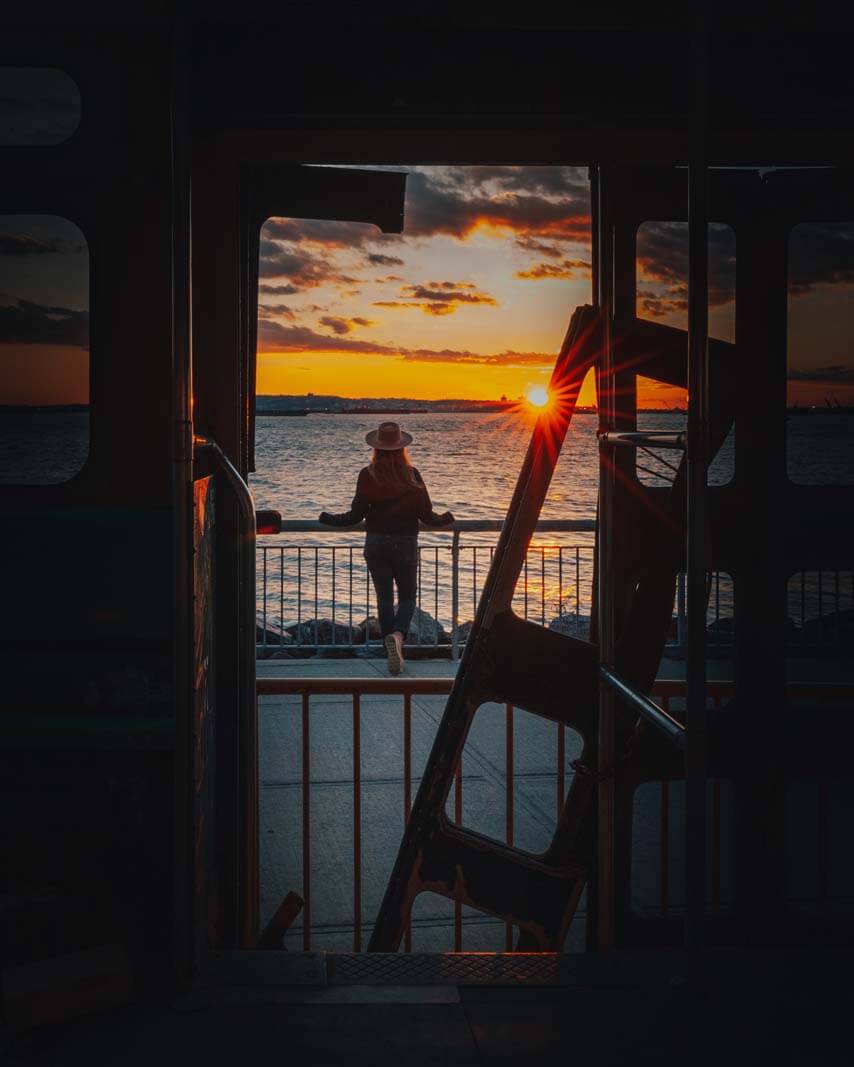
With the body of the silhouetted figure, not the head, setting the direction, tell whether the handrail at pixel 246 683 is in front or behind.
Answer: behind

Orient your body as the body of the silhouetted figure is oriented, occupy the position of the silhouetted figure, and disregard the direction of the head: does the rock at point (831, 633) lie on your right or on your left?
on your right

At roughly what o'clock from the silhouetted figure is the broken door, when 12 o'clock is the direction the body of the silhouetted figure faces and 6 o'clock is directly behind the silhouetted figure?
The broken door is roughly at 6 o'clock from the silhouetted figure.

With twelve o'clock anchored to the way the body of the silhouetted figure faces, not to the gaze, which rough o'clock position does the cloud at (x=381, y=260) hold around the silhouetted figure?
The cloud is roughly at 12 o'clock from the silhouetted figure.

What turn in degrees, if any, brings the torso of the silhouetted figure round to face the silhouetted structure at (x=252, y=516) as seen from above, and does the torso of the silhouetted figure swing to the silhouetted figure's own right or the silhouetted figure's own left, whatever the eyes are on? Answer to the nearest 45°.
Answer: approximately 180°

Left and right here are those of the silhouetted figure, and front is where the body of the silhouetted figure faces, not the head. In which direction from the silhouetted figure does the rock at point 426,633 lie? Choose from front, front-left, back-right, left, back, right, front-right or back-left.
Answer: front

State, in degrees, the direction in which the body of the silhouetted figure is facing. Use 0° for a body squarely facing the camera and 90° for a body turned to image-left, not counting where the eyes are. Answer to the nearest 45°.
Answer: approximately 180°

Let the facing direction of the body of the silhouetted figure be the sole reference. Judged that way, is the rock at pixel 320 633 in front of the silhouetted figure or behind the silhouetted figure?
in front

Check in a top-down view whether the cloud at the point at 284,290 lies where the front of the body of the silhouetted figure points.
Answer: yes

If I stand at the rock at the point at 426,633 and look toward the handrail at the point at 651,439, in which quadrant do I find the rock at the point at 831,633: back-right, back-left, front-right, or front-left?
front-left

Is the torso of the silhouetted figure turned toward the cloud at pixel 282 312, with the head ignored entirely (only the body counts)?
yes

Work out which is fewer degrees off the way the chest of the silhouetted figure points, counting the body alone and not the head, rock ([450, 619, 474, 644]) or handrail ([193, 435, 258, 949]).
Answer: the rock
